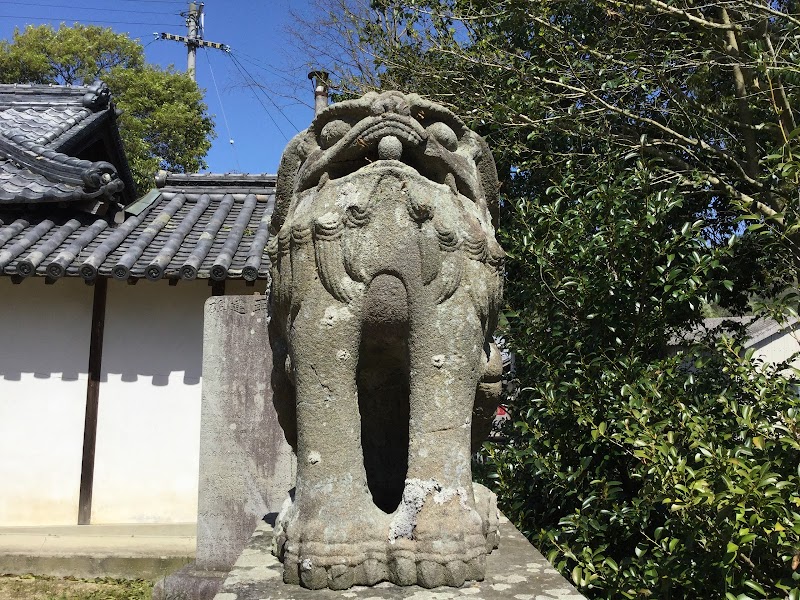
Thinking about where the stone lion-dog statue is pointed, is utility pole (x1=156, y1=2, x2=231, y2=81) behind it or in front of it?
behind

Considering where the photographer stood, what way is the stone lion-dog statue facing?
facing the viewer

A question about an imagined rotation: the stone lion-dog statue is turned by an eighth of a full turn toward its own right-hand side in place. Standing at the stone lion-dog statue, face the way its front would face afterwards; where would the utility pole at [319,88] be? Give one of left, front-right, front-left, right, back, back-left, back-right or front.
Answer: back-right
